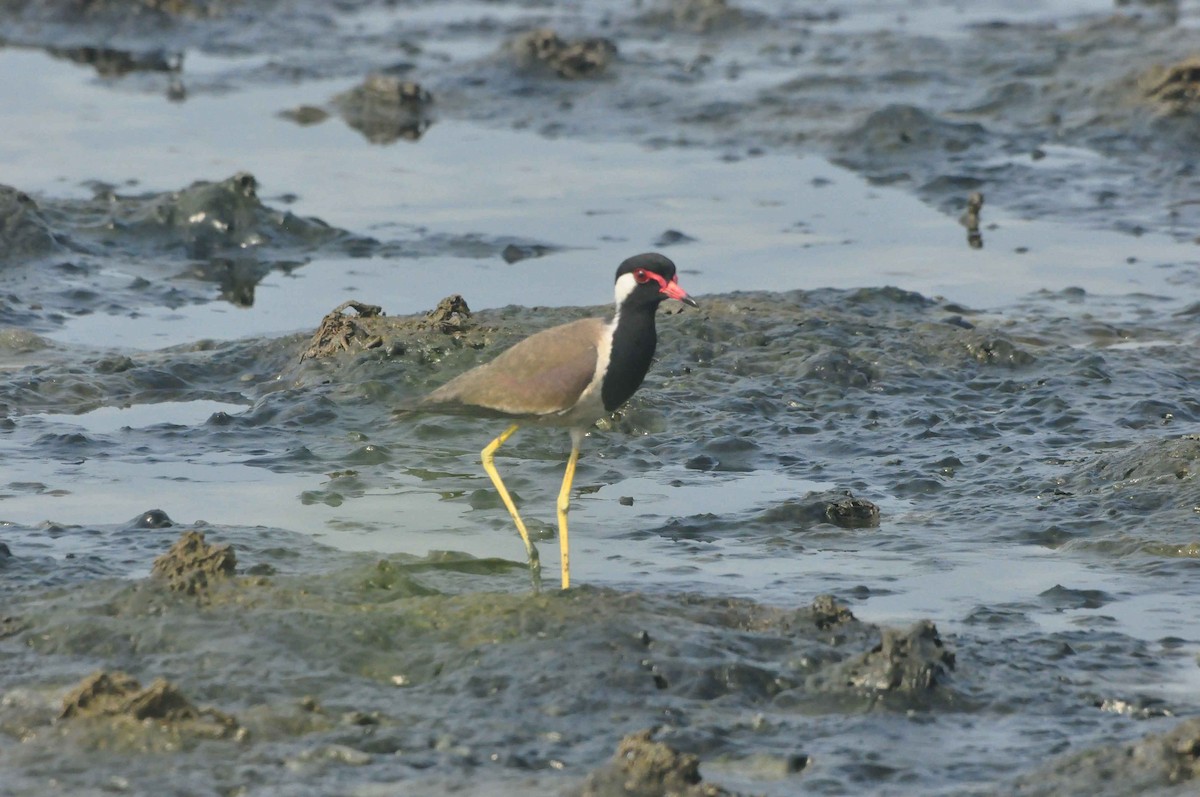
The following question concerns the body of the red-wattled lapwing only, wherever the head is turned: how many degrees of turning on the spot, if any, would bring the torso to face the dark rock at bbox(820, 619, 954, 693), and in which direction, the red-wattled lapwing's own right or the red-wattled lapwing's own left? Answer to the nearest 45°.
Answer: approximately 45° to the red-wattled lapwing's own right

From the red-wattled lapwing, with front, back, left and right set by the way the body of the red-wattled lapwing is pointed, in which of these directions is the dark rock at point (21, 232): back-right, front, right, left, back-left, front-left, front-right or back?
back-left

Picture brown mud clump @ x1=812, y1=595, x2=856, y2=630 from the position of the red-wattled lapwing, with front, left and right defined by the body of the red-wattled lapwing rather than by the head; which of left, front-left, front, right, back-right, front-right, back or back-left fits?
front-right

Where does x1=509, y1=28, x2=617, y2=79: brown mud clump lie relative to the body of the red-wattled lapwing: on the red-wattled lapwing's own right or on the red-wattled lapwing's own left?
on the red-wattled lapwing's own left

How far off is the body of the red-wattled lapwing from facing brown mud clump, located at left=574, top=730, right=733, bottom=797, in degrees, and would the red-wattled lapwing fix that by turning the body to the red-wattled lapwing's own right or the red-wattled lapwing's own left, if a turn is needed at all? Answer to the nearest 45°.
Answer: approximately 90° to the red-wattled lapwing's own right

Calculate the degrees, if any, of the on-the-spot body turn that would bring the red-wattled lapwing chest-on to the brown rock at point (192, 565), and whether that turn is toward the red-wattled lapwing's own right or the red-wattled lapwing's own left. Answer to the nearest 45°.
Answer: approximately 180°

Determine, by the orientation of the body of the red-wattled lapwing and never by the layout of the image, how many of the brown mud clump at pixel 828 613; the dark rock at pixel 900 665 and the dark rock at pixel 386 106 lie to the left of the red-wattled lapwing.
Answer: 1

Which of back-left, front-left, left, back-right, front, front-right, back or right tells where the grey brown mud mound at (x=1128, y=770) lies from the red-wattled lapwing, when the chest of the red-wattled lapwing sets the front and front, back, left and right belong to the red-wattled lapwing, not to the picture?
front-right

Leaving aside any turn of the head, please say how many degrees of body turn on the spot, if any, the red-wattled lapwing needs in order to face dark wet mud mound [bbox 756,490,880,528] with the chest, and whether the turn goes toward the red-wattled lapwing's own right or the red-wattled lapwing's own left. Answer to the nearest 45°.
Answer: approximately 45° to the red-wattled lapwing's own left

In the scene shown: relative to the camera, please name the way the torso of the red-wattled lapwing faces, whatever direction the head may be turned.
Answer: to the viewer's right

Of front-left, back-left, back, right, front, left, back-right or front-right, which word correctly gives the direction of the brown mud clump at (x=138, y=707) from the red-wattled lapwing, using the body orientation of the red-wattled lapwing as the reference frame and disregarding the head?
back-right
